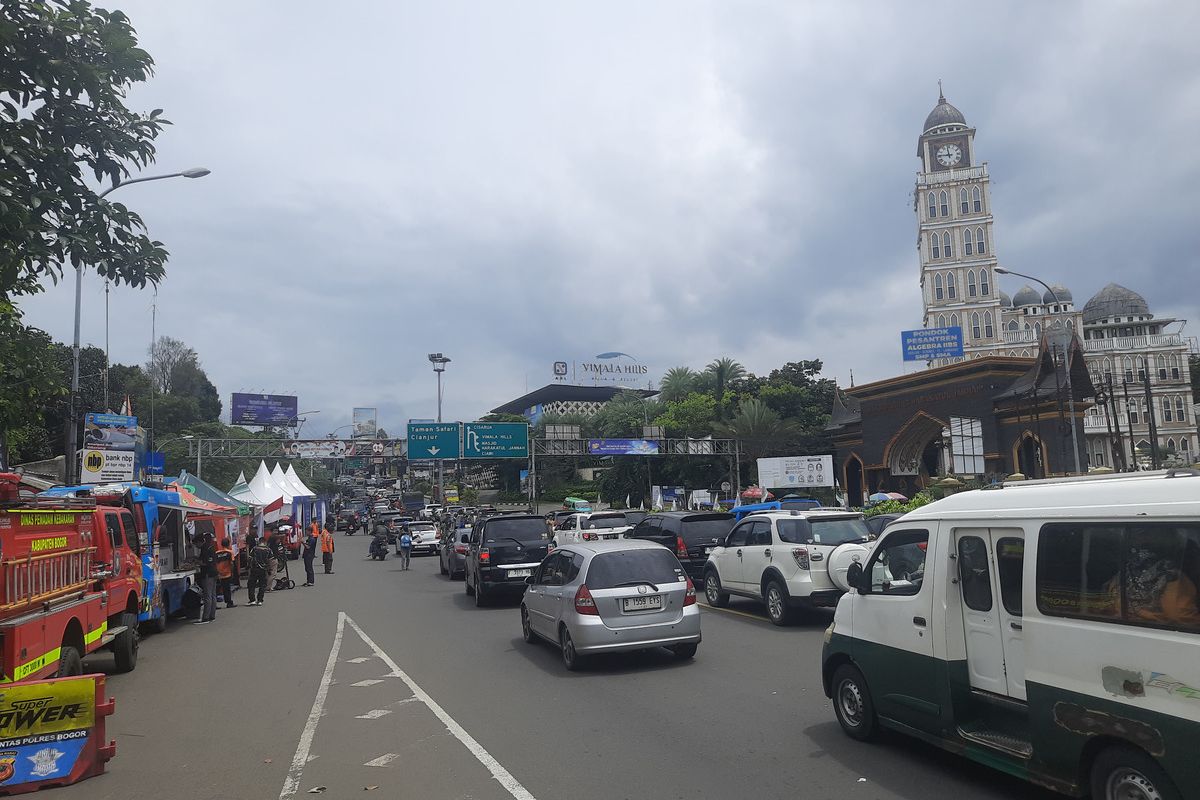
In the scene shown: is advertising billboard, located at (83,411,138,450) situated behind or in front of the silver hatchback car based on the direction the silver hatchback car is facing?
in front

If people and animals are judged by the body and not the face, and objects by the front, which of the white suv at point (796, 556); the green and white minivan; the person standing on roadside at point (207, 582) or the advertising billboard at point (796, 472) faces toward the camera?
the advertising billboard

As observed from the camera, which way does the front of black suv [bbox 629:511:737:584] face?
facing away from the viewer and to the left of the viewer

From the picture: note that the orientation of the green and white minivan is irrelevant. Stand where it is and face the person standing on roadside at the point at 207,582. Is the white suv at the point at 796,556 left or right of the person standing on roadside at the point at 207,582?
right

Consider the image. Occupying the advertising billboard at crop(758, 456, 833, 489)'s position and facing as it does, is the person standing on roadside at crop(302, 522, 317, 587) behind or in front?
in front

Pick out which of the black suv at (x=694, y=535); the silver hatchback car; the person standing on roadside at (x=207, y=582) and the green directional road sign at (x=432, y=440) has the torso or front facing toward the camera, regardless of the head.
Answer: the green directional road sign

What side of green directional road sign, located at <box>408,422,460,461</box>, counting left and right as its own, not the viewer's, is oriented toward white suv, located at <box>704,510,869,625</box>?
front

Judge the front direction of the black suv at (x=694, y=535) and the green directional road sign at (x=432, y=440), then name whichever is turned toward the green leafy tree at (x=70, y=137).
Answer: the green directional road sign

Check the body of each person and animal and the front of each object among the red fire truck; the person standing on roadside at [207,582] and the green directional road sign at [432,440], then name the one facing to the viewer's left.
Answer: the person standing on roadside

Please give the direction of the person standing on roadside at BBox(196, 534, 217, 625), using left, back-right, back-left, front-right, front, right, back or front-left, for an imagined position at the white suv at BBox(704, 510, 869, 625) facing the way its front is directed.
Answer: front-left

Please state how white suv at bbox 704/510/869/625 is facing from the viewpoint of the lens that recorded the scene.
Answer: facing away from the viewer and to the left of the viewer

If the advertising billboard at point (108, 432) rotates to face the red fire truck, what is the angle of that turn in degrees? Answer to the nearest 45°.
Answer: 0° — it already faces it

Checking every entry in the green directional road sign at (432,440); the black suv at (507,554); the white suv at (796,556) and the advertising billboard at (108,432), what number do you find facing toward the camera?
2

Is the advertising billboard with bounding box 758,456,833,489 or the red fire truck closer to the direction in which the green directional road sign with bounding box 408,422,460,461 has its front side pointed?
the red fire truck

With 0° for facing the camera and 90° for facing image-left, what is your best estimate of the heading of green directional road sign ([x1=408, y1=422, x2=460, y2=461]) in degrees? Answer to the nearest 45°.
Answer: approximately 0°

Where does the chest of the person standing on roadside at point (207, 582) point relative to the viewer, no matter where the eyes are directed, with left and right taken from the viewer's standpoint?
facing to the left of the viewer
